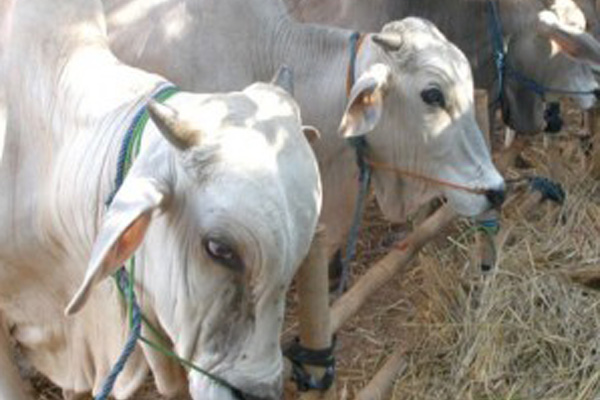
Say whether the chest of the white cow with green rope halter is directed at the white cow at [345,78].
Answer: no

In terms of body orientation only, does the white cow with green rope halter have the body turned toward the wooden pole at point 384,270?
no

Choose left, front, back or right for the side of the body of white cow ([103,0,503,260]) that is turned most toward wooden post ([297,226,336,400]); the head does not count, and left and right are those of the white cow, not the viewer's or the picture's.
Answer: right

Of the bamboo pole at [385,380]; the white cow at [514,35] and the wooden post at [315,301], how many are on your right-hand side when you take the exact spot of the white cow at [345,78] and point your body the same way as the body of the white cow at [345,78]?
2

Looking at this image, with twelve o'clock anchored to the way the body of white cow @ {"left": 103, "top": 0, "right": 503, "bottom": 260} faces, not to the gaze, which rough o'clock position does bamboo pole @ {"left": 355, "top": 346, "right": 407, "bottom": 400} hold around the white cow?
The bamboo pole is roughly at 3 o'clock from the white cow.

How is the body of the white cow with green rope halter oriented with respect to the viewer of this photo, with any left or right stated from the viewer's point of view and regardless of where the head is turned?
facing the viewer and to the right of the viewer

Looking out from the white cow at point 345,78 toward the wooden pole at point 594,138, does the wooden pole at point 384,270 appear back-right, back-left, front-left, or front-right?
back-right

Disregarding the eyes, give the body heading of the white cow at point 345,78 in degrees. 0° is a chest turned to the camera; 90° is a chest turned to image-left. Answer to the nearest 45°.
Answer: approximately 270°

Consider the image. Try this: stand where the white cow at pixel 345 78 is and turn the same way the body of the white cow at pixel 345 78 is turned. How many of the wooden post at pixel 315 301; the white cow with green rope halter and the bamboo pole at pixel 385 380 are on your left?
0

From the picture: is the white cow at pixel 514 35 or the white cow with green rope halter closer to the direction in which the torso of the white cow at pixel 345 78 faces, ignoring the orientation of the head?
the white cow

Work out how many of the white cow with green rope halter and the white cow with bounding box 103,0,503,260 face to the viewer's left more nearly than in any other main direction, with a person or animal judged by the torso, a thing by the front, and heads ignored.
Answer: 0
